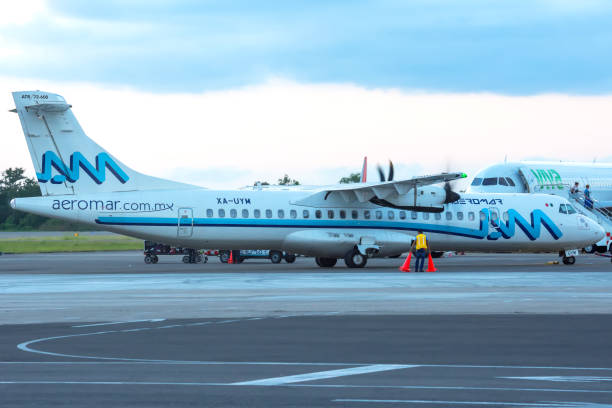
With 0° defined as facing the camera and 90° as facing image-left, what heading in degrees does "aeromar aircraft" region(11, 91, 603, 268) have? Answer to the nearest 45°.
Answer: approximately 270°
